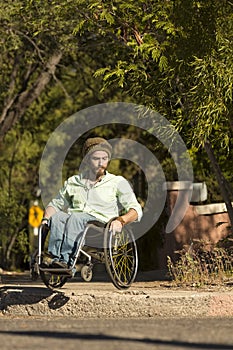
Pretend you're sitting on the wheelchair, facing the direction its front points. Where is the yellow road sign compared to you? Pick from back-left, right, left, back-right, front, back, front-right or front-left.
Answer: back-right

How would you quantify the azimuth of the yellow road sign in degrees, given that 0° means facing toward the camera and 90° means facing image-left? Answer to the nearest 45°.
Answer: approximately 0°

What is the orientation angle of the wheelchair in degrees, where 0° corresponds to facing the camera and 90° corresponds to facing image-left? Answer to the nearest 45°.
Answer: approximately 45°
